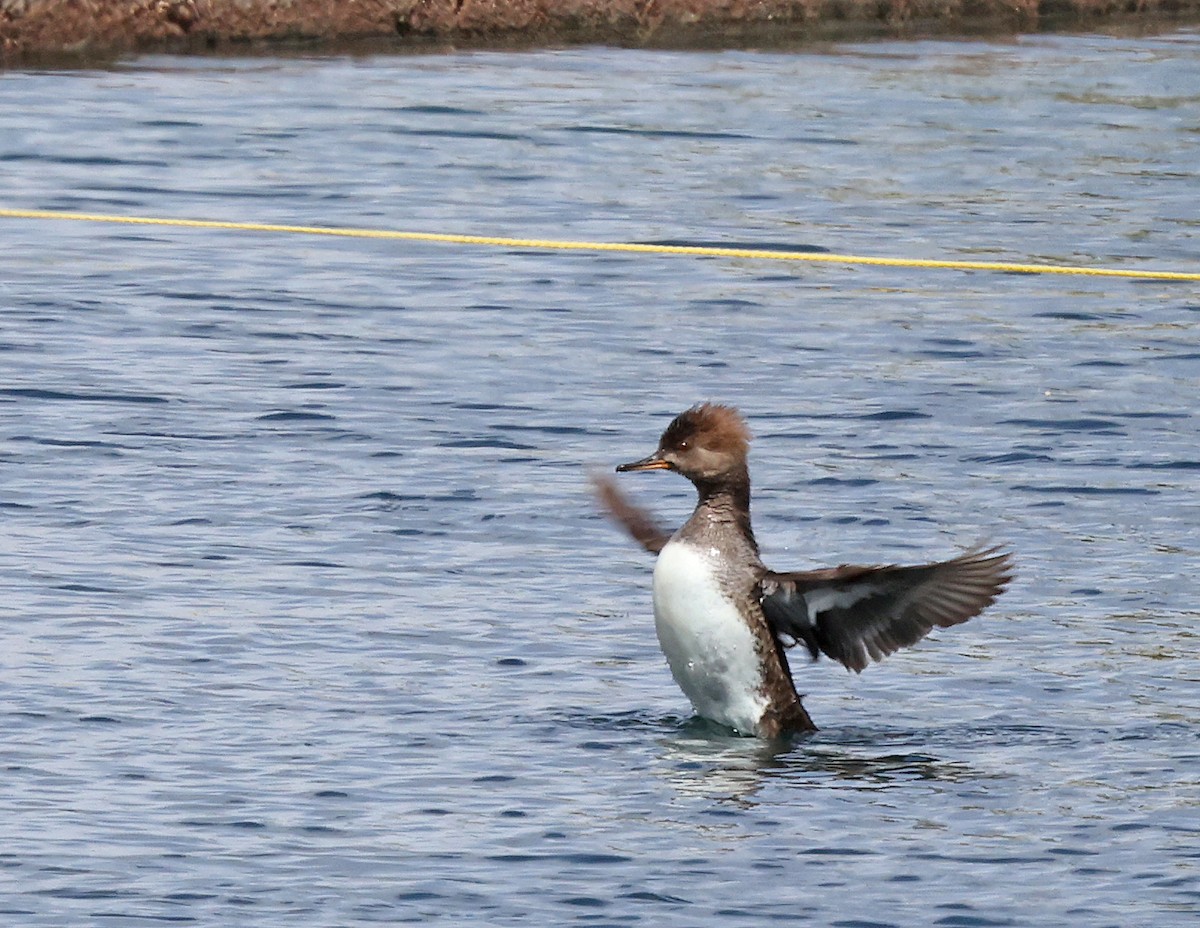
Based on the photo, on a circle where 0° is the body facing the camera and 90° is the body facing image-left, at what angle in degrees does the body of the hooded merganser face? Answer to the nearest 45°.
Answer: approximately 45°
